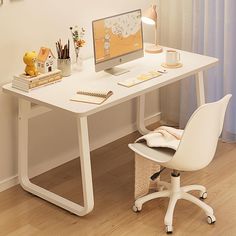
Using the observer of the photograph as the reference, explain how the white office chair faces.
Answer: facing away from the viewer and to the left of the viewer

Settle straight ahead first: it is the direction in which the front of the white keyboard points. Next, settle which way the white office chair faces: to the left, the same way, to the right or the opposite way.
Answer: the opposite way

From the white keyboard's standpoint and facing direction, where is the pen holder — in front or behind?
behind

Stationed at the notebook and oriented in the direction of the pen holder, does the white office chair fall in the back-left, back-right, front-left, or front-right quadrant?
back-right

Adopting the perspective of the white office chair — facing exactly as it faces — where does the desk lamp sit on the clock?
The desk lamp is roughly at 1 o'clock from the white office chair.

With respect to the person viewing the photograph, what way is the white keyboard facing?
facing the viewer and to the right of the viewer

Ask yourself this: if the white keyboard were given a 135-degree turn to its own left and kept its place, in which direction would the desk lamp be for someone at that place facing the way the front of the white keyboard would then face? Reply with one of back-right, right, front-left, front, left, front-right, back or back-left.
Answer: front

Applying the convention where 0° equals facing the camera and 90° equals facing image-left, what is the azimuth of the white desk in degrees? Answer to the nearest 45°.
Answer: approximately 315°

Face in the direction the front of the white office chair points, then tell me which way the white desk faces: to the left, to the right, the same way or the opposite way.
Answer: the opposite way
